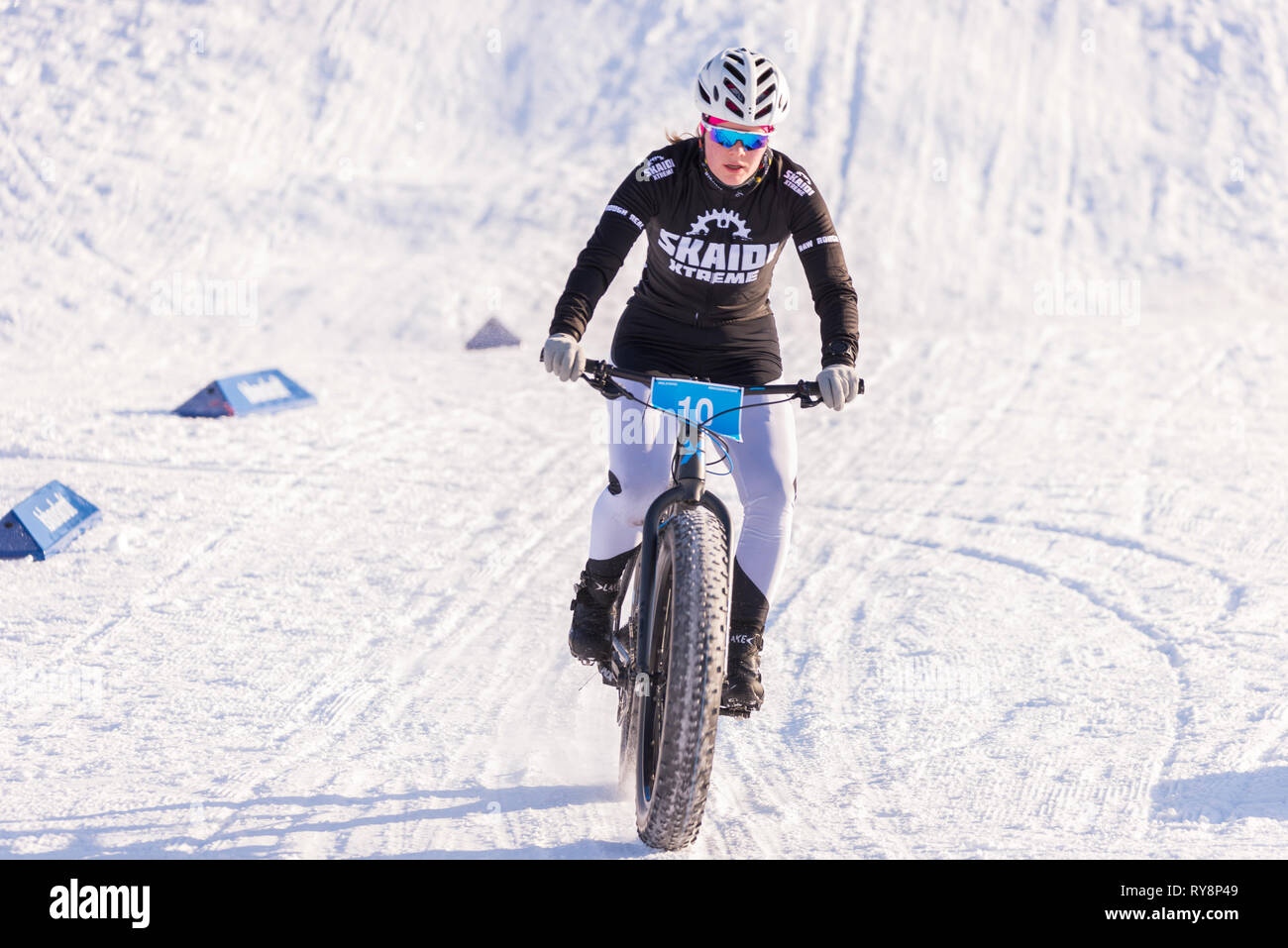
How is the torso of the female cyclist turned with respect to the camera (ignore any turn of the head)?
toward the camera

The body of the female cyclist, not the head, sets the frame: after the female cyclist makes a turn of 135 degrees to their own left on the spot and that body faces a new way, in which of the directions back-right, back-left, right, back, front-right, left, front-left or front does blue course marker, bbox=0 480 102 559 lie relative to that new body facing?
left

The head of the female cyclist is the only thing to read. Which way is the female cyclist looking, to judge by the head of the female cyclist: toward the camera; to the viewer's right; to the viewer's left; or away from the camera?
toward the camera

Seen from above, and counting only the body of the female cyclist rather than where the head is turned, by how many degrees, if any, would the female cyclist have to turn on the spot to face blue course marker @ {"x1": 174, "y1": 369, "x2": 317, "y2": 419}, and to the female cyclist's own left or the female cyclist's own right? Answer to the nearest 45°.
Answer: approximately 135° to the female cyclist's own right
